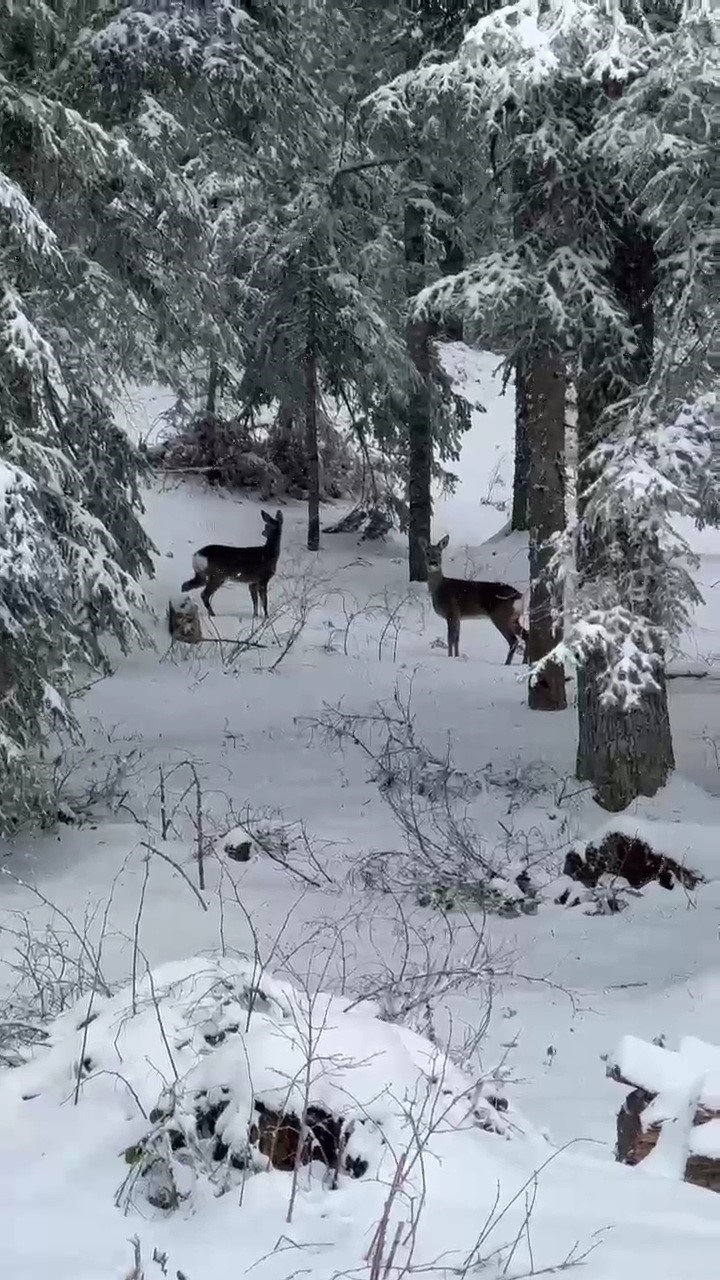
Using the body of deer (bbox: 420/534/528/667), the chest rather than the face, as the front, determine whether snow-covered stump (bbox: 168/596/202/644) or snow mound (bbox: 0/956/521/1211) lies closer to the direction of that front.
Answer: the snow-covered stump

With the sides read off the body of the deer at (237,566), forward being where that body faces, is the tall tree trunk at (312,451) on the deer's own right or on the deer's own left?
on the deer's own left

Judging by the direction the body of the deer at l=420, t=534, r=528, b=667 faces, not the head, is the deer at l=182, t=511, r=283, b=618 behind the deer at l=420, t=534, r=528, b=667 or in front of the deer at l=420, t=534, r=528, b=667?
in front

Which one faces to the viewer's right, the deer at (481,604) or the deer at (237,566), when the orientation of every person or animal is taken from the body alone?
the deer at (237,566)

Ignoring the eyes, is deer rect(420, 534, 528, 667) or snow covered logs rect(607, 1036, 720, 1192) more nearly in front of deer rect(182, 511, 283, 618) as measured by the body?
the deer

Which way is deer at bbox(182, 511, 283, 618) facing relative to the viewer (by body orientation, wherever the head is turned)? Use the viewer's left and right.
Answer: facing to the right of the viewer

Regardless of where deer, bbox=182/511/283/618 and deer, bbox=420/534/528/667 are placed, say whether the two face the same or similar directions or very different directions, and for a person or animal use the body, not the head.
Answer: very different directions

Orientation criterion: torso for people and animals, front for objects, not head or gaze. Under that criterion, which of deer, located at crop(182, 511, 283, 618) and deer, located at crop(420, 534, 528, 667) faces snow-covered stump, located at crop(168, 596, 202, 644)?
deer, located at crop(420, 534, 528, 667)

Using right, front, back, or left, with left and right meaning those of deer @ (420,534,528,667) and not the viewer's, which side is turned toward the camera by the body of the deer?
left

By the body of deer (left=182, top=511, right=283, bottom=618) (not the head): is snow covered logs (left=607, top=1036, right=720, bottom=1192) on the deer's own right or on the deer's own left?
on the deer's own right

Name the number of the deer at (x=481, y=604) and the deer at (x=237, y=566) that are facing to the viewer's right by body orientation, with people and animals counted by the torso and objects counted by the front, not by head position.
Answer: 1

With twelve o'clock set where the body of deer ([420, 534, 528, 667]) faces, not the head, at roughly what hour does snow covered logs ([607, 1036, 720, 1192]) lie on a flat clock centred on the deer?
The snow covered logs is roughly at 9 o'clock from the deer.

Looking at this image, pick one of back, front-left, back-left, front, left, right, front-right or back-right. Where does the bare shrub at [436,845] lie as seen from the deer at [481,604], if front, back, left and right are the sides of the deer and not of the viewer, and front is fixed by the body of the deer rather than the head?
left
